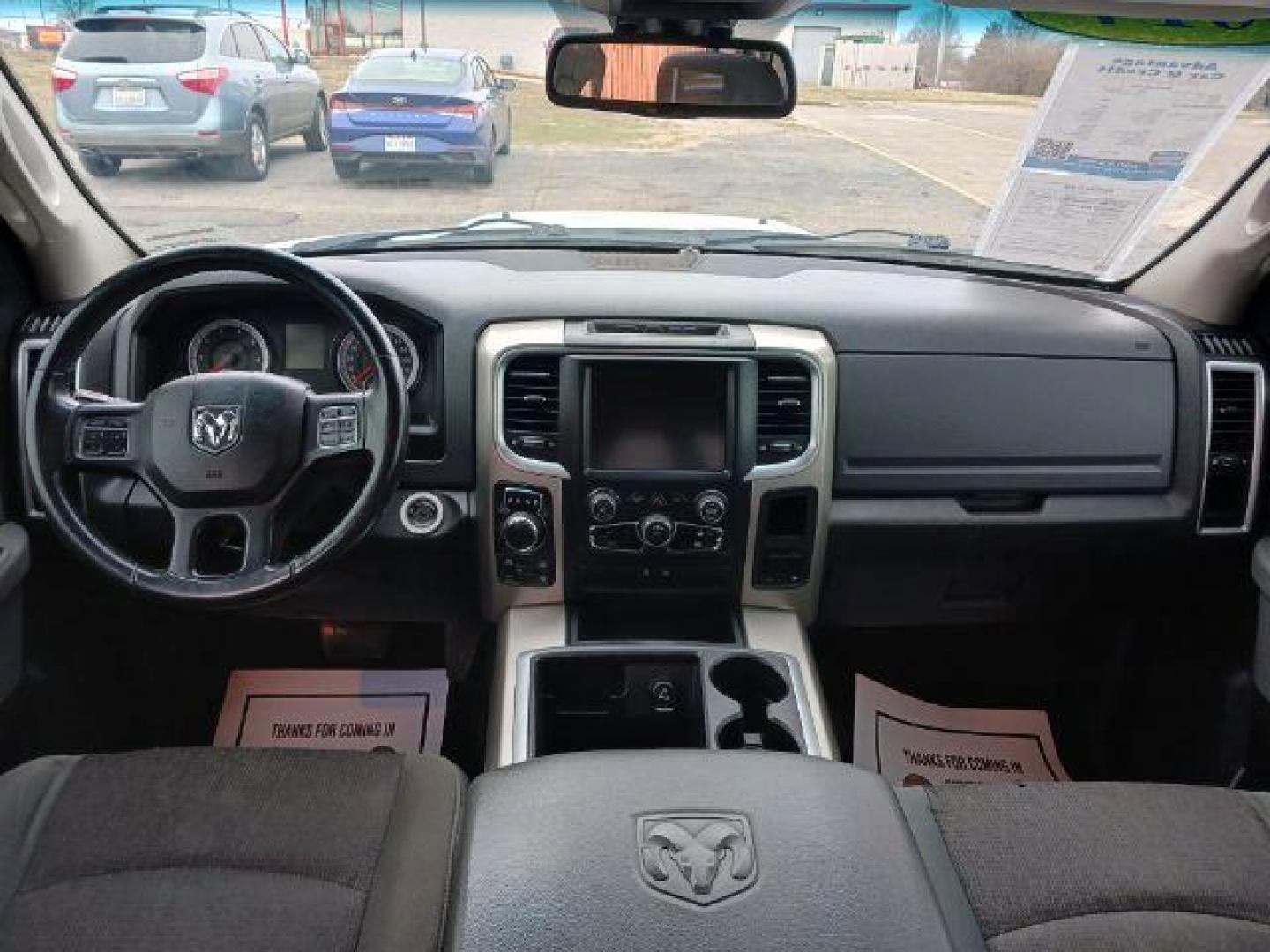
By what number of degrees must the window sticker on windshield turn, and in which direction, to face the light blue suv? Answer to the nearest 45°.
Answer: approximately 90° to its left

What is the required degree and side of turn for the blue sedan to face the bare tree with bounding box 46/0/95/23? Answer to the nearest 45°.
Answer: approximately 90° to its left

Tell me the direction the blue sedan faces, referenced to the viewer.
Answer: facing away from the viewer

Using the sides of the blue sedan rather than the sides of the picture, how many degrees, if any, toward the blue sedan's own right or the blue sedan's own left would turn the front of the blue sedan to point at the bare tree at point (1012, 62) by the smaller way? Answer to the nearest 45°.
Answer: approximately 90° to the blue sedan's own right

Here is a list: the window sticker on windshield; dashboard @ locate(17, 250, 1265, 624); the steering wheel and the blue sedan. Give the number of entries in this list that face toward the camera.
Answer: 2

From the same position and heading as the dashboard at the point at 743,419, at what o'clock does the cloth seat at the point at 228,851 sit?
The cloth seat is roughly at 1 o'clock from the dashboard.

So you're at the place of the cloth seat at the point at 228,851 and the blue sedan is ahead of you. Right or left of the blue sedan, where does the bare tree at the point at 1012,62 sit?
right

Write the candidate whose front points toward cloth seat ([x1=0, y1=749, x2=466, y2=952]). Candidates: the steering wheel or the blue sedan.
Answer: the steering wheel

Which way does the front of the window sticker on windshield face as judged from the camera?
facing away from the viewer

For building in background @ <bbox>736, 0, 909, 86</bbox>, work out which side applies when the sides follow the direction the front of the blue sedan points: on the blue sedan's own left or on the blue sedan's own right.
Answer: on the blue sedan's own right
